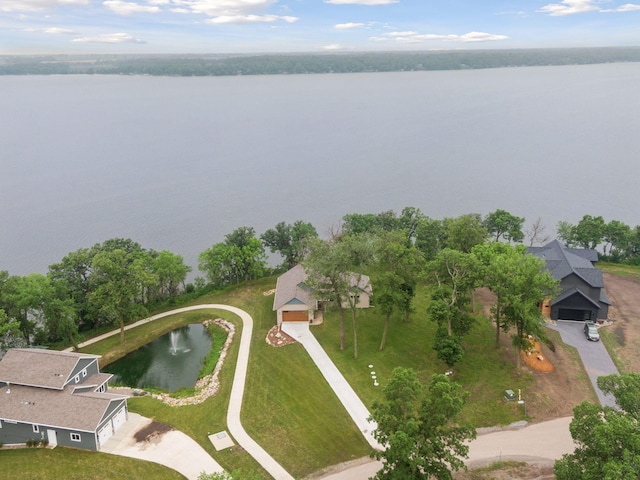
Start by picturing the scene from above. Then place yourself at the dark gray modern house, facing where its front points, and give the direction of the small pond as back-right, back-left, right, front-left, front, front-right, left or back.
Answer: front-right

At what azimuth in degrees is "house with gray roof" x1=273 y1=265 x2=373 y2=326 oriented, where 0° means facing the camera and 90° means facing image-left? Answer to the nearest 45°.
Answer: approximately 0°

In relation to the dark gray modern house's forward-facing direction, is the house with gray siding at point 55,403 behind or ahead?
ahead

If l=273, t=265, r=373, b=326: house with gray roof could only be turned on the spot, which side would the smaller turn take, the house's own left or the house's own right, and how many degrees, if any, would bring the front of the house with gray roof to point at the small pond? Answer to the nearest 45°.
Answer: approximately 90° to the house's own right

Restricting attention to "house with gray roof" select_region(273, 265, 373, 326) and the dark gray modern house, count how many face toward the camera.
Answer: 2

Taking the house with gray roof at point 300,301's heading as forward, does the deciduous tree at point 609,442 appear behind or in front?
in front

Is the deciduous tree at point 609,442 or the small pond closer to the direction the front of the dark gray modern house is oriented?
the deciduous tree

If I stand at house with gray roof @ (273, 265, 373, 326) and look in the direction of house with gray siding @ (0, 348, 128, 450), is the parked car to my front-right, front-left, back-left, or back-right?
back-left

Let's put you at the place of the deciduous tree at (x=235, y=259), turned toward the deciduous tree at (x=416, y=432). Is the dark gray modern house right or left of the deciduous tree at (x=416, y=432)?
left

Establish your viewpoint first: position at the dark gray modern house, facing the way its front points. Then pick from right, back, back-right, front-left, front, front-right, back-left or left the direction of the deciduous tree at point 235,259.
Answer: right

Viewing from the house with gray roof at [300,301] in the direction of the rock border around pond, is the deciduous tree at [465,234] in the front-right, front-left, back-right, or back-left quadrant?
back-left

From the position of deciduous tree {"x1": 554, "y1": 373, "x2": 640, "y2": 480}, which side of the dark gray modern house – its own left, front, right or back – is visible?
front

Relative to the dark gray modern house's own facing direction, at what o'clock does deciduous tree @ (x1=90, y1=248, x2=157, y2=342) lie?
The deciduous tree is roughly at 2 o'clock from the dark gray modern house.
